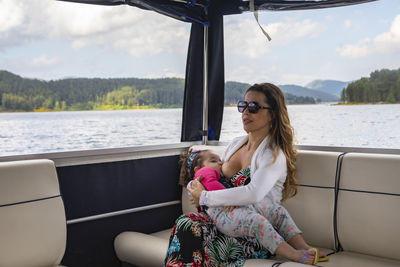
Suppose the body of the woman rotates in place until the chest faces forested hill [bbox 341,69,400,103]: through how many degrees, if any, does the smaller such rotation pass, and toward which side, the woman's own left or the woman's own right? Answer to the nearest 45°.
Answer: approximately 180°

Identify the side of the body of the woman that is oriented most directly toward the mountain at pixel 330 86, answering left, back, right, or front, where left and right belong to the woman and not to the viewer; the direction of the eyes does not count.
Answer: back

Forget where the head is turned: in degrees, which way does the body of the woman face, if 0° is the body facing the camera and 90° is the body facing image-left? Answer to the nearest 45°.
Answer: approximately 45°

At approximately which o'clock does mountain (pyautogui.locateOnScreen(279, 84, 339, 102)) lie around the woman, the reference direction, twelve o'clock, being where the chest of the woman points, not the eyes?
The mountain is roughly at 5 o'clock from the woman.
